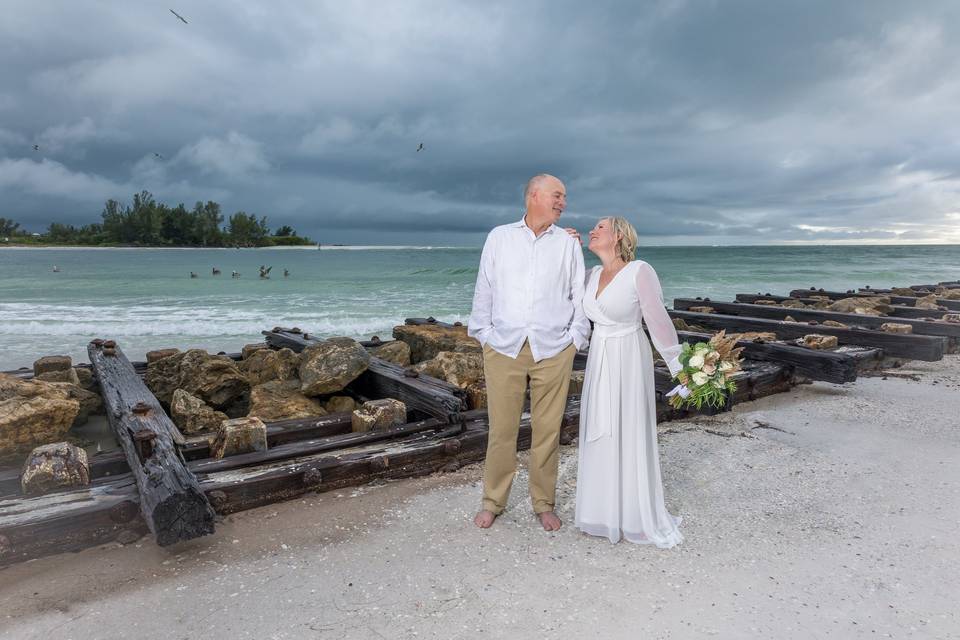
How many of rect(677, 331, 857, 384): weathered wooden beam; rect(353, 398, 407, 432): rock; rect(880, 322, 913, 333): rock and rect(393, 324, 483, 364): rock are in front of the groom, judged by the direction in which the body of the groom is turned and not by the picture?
0

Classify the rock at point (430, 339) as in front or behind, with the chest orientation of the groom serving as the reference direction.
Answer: behind

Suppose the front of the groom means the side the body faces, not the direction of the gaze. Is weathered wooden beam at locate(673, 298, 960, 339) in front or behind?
behind

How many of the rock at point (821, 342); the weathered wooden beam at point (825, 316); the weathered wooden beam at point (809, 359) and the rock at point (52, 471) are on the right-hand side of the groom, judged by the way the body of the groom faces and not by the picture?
1

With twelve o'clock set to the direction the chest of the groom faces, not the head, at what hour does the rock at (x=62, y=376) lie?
The rock is roughly at 4 o'clock from the groom.

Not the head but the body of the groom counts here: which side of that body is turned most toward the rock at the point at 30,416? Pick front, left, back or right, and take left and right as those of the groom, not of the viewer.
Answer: right

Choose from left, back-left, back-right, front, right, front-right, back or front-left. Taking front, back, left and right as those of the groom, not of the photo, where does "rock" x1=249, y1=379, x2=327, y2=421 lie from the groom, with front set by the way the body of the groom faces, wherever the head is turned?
back-right

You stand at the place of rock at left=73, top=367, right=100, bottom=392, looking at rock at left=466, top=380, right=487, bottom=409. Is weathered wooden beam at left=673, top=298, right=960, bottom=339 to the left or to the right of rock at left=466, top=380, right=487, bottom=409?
left

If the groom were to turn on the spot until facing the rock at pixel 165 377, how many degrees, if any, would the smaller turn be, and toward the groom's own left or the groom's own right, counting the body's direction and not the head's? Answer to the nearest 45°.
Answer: approximately 135° to the groom's own right

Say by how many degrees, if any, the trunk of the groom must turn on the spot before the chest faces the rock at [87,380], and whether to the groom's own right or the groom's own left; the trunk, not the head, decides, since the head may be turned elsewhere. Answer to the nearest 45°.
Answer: approximately 135° to the groom's own right

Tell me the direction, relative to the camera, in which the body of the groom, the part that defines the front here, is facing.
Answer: toward the camera

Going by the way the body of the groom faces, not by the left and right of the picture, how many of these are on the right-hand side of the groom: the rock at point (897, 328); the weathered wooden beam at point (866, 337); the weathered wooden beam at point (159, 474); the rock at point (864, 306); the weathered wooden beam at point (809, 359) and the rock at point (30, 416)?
2

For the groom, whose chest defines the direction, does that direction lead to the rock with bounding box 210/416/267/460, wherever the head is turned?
no

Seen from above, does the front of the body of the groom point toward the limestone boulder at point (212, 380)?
no

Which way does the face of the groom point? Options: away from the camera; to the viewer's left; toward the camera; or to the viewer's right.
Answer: to the viewer's right

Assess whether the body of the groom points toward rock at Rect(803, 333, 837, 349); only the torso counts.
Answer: no

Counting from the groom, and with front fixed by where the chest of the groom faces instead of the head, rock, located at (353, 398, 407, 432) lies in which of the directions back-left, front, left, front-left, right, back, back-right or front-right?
back-right

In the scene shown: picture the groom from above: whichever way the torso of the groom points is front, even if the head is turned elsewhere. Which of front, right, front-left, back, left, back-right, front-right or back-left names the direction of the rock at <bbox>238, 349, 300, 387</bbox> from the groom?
back-right

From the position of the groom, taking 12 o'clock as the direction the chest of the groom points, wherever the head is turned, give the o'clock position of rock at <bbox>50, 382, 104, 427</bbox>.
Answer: The rock is roughly at 4 o'clock from the groom.

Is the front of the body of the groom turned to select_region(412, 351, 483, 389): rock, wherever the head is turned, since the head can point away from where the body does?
no
